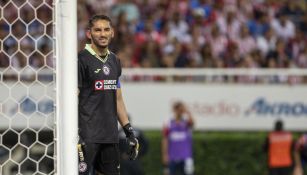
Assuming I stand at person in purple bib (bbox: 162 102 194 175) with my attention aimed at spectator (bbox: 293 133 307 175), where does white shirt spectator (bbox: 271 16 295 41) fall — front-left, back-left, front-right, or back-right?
front-left

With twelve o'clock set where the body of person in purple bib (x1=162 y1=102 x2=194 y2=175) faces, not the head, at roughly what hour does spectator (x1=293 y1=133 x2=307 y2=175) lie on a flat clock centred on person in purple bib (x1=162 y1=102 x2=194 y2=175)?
spectator (x1=293 y1=133 x2=307 y2=175) is roughly at 9 o'clock from person in purple bib (x1=162 y1=102 x2=194 y2=175).

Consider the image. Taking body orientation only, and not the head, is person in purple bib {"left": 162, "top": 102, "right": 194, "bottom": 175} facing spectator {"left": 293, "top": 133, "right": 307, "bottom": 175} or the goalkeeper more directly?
the goalkeeper

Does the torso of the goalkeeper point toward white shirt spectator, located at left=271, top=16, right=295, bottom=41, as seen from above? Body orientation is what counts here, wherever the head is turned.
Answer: no

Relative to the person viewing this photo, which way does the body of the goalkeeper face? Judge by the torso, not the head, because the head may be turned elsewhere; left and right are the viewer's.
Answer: facing the viewer and to the right of the viewer

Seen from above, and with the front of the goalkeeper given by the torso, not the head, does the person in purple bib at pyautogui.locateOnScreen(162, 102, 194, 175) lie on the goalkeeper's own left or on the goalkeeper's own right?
on the goalkeeper's own left

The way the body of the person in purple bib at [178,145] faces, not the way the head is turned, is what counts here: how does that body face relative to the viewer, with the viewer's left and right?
facing the viewer

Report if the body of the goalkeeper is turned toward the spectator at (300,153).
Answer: no

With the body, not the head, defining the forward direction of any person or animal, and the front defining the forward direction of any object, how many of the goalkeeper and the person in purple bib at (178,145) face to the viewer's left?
0

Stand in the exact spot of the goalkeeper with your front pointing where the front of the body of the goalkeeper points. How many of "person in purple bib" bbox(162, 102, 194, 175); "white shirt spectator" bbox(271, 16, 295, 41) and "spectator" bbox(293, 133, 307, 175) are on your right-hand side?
0

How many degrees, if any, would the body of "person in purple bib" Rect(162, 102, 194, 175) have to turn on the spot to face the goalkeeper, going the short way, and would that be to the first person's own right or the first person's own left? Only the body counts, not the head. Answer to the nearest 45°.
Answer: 0° — they already face them
